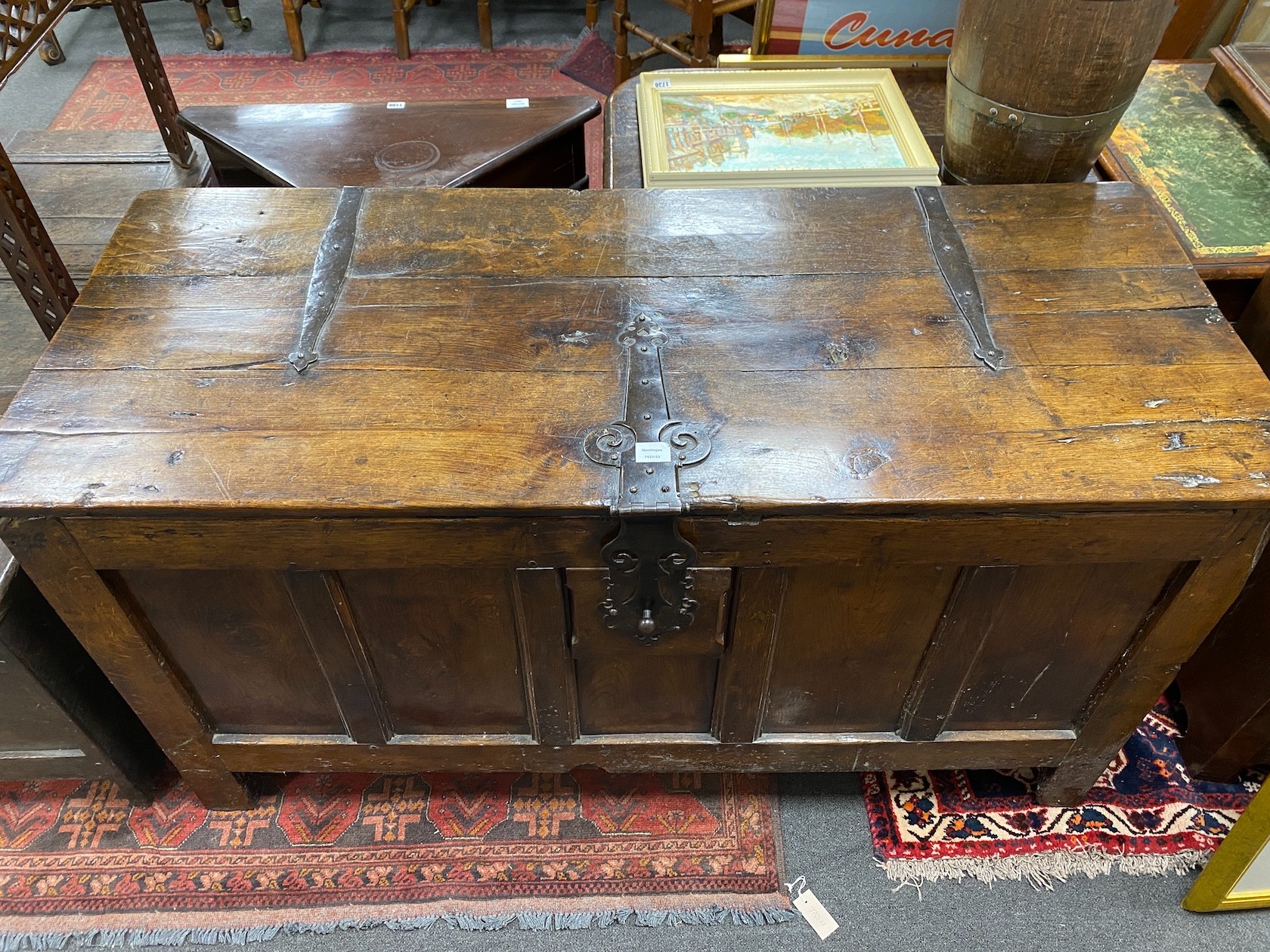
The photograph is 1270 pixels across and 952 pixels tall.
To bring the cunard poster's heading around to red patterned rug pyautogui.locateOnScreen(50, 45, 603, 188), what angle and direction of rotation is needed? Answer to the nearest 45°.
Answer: approximately 135° to its right

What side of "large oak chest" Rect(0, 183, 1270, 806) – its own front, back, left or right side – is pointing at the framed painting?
back

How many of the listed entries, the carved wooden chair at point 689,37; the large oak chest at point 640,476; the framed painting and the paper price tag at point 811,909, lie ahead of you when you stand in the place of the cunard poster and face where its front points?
3

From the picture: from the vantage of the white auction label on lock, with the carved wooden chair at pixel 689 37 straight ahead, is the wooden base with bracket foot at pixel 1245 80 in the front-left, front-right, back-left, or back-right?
front-right

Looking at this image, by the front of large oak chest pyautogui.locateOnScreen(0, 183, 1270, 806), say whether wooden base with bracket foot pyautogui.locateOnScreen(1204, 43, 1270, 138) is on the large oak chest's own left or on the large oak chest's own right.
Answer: on the large oak chest's own left

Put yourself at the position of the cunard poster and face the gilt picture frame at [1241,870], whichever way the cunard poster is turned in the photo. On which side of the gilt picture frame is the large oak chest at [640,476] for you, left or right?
right

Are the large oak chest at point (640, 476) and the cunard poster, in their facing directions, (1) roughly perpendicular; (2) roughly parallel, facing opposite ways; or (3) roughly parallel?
roughly parallel

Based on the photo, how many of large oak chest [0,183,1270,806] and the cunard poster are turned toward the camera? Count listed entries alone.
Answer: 2

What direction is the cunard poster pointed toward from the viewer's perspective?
toward the camera

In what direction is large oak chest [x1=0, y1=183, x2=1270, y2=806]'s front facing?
toward the camera

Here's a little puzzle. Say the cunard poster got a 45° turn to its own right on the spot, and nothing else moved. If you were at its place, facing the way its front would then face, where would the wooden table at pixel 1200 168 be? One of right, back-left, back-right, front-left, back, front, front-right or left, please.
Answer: left

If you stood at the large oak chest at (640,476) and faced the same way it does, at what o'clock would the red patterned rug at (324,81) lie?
The red patterned rug is roughly at 5 o'clock from the large oak chest.

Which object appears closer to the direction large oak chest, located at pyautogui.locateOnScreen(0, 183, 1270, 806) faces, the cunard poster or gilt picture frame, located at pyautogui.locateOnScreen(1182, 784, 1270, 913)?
the gilt picture frame

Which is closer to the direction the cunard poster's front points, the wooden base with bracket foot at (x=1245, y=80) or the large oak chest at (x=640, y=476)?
the large oak chest
